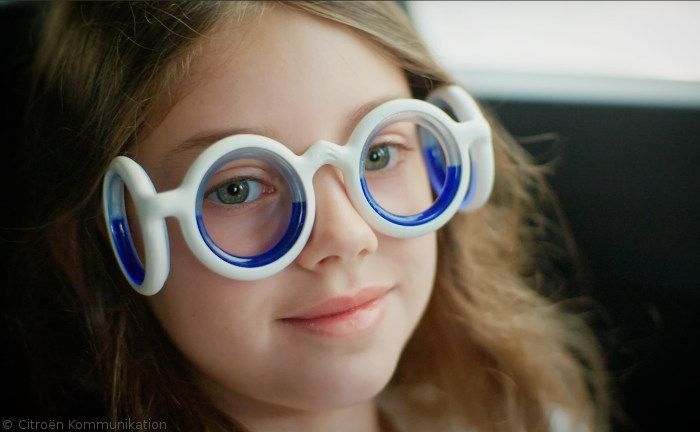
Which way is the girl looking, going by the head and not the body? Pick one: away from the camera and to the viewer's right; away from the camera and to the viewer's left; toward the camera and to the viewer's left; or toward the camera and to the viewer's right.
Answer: toward the camera and to the viewer's right
